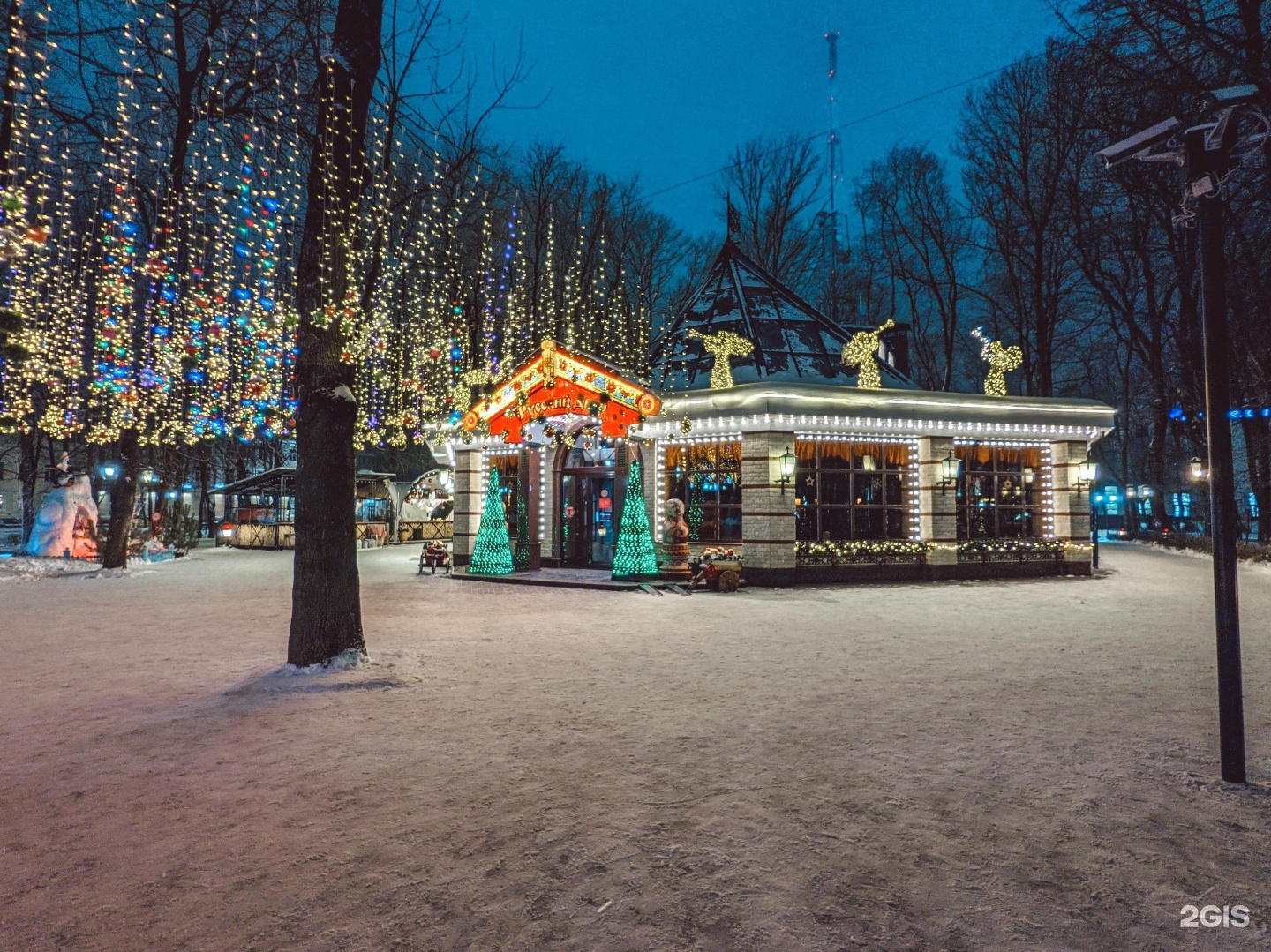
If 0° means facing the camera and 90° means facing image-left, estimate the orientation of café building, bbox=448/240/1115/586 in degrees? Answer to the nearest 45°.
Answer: approximately 45°
